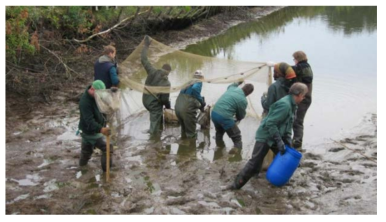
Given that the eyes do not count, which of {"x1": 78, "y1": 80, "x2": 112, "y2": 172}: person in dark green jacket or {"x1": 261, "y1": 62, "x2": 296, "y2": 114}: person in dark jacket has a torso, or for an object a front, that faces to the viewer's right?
the person in dark green jacket

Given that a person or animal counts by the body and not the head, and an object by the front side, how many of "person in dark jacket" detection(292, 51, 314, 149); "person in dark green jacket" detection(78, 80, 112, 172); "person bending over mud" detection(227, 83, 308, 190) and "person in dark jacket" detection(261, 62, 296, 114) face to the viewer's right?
2

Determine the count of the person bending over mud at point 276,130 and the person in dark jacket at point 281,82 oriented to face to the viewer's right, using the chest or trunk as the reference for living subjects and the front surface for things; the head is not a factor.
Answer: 1

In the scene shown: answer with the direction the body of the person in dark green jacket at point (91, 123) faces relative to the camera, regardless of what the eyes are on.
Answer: to the viewer's right

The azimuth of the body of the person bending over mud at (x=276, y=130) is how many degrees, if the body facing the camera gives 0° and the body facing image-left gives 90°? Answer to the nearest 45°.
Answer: approximately 270°

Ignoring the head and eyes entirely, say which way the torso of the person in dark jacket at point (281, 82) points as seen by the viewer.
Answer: to the viewer's left

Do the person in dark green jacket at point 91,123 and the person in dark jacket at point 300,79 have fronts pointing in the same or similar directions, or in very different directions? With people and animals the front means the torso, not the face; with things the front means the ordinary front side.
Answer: very different directions

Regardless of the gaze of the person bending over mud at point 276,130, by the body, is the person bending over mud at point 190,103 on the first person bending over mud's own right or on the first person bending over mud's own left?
on the first person bending over mud's own left

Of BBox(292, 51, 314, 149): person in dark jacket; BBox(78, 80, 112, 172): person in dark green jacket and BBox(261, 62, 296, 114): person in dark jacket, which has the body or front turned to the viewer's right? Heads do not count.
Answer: the person in dark green jacket
